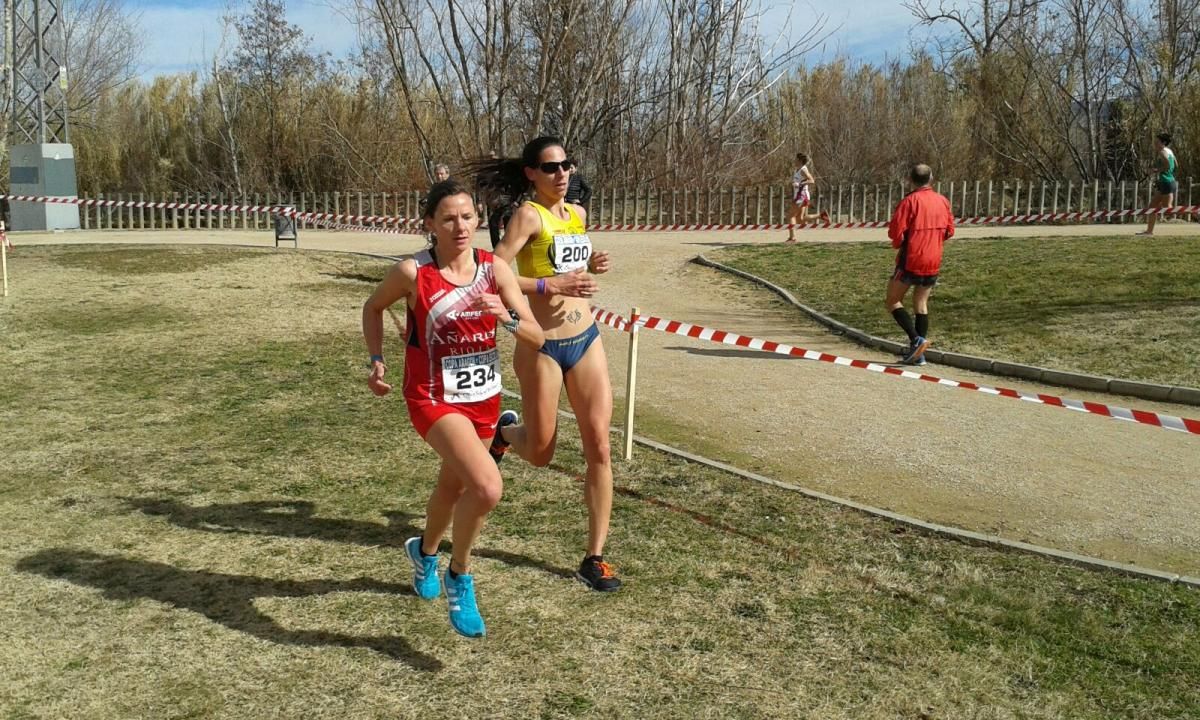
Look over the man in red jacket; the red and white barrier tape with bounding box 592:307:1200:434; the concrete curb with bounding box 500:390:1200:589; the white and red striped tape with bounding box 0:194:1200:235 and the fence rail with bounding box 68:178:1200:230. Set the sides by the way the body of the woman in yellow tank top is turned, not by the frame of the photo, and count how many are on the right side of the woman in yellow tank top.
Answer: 0

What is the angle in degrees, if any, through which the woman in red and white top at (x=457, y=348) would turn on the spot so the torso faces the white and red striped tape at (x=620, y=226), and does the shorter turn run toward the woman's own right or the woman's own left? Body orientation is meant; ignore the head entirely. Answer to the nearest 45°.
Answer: approximately 135° to the woman's own left

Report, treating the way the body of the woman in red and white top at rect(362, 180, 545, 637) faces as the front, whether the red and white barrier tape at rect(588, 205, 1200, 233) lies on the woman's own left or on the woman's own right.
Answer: on the woman's own left

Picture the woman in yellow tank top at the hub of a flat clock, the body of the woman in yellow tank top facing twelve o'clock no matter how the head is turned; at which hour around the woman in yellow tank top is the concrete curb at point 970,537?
The concrete curb is roughly at 10 o'clock from the woman in yellow tank top.

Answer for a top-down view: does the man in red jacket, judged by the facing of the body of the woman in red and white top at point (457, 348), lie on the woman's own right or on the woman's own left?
on the woman's own left

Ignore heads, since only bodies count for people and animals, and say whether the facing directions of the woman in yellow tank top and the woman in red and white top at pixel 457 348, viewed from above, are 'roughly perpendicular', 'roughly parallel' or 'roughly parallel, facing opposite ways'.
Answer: roughly parallel

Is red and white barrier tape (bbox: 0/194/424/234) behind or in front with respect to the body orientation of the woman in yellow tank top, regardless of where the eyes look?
behind

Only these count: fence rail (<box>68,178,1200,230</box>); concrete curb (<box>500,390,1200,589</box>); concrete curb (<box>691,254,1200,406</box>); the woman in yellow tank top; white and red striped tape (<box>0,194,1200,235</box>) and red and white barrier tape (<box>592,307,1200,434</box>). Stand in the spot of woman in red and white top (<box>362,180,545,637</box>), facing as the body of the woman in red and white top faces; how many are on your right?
0

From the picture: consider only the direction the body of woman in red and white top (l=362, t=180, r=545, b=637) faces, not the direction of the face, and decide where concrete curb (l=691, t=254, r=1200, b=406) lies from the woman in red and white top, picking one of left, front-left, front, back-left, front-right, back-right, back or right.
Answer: left

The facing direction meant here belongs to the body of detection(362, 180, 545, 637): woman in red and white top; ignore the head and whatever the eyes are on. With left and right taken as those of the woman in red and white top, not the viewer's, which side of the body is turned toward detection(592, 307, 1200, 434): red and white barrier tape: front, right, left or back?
left

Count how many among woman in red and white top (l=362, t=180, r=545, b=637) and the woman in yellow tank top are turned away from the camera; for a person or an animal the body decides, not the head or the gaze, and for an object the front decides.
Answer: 0

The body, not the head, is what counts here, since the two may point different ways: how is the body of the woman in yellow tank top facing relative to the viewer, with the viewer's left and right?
facing the viewer and to the right of the viewer

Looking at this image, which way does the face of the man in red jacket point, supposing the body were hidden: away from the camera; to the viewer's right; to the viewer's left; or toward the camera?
away from the camera

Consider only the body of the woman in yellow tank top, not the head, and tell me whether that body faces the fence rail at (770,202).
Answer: no
